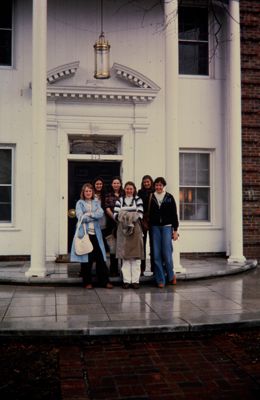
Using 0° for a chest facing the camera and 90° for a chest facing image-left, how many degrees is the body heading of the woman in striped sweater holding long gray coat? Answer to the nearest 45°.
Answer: approximately 0°

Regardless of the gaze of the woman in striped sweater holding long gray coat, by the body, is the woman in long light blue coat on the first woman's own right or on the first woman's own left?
on the first woman's own right

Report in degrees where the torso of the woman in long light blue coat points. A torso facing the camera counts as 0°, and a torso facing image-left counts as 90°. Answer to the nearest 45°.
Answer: approximately 0°

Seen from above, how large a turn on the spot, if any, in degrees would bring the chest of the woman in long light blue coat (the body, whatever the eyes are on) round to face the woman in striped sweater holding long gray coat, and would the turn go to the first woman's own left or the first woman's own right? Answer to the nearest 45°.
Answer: approximately 90° to the first woman's own left

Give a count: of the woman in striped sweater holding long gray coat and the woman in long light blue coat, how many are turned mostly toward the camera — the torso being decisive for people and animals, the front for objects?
2
